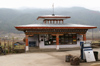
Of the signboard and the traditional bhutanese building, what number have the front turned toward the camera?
2

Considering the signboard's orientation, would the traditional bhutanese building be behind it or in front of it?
behind

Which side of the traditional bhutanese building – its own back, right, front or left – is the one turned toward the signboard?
front

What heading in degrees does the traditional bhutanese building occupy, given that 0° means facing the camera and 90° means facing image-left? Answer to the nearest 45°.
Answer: approximately 0°

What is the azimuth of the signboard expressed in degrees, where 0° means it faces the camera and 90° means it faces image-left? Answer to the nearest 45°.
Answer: approximately 0°
